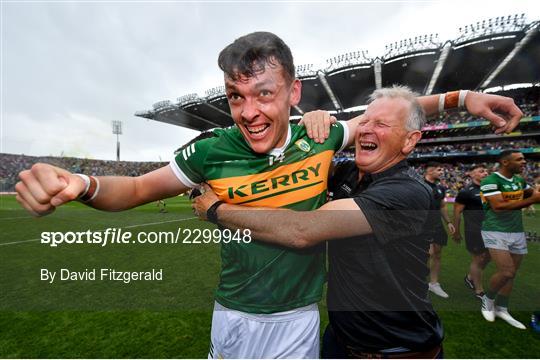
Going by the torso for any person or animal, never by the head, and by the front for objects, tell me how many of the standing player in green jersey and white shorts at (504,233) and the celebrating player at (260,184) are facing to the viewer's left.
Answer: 0

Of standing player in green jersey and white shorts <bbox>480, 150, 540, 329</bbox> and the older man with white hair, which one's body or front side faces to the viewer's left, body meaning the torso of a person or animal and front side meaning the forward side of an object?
the older man with white hair

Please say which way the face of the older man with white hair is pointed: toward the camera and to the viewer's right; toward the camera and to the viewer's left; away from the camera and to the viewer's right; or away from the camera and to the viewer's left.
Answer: toward the camera and to the viewer's left

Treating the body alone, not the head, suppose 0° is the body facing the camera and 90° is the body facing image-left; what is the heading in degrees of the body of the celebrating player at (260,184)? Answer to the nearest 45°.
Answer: approximately 0°

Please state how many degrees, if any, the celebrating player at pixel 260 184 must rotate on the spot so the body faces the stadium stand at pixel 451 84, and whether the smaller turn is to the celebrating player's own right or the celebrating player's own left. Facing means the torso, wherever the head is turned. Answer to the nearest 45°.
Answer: approximately 135° to the celebrating player's own left

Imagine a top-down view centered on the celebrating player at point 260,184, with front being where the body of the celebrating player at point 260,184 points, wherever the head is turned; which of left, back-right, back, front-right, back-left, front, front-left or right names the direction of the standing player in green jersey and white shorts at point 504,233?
back-left

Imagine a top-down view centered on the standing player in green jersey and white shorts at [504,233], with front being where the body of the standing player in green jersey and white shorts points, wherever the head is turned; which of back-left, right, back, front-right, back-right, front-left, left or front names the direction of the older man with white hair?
front-right

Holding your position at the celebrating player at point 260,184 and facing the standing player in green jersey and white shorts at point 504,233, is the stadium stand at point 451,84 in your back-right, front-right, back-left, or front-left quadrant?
front-left

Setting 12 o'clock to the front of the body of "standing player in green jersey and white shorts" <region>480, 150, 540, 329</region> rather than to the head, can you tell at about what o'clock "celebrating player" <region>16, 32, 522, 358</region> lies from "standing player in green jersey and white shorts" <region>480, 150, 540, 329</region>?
"celebrating player" <region>16, 32, 522, 358</region> is roughly at 2 o'clock from "standing player in green jersey and white shorts" <region>480, 150, 540, 329</region>.

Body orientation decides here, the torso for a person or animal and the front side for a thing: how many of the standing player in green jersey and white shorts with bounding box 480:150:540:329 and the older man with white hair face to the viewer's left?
1

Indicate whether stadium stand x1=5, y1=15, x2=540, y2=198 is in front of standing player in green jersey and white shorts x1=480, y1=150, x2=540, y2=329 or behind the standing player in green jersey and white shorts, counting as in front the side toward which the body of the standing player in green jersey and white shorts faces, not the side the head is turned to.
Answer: behind

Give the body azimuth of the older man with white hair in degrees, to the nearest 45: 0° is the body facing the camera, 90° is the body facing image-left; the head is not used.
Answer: approximately 90°

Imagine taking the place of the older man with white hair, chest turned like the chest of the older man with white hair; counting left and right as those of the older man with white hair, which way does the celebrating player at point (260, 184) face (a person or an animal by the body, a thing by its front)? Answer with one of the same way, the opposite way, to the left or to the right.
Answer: to the left

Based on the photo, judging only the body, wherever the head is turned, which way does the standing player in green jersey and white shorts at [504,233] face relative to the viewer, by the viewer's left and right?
facing the viewer and to the right of the viewer
